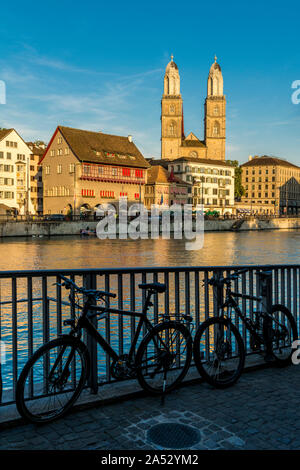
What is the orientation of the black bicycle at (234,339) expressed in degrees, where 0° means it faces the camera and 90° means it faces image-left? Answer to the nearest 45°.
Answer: approximately 45°

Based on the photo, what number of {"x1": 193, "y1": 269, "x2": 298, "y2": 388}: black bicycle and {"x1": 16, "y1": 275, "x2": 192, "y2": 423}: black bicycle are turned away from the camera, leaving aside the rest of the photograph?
0

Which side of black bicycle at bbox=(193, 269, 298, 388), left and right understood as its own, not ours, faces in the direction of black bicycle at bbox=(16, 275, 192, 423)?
front

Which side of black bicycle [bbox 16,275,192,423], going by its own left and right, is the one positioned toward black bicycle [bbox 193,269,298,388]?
back
